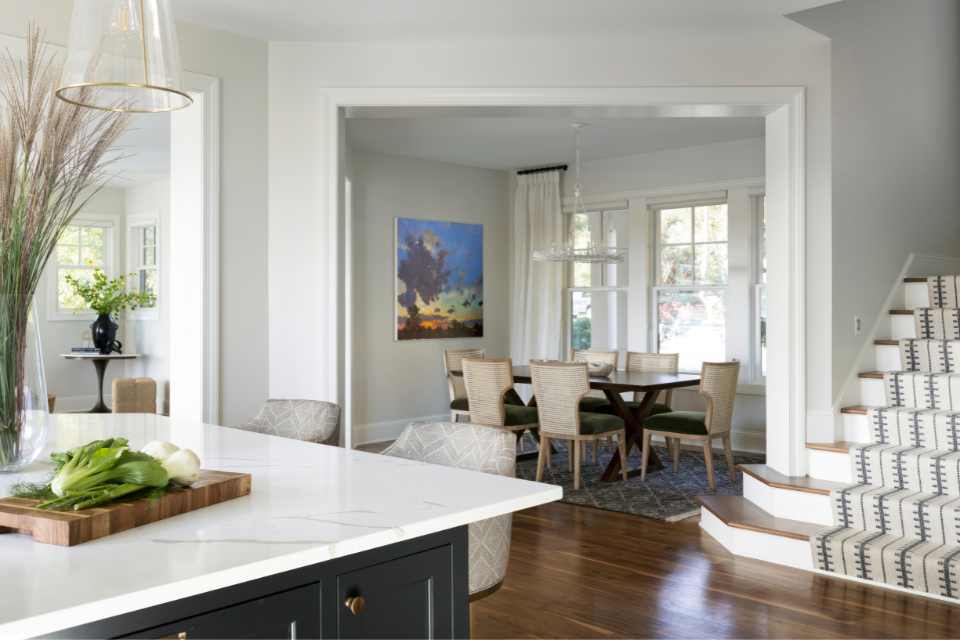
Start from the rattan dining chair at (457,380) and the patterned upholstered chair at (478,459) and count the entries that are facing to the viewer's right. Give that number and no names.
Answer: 1

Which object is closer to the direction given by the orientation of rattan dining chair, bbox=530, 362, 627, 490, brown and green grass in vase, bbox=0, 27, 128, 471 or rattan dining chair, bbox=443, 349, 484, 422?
the rattan dining chair

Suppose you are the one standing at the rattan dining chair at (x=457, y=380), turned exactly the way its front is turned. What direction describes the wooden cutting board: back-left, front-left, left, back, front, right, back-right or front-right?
right

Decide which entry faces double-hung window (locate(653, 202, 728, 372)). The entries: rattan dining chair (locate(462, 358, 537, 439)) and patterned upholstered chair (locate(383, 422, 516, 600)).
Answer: the rattan dining chair

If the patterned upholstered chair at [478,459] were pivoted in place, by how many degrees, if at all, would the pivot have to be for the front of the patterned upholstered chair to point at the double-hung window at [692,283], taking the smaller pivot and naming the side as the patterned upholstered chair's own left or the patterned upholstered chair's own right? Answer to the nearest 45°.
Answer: approximately 135° to the patterned upholstered chair's own right

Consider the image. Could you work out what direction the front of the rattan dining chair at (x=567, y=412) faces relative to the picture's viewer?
facing away from the viewer and to the right of the viewer

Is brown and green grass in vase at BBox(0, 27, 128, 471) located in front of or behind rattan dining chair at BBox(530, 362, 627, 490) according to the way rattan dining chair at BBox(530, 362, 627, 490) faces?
behind

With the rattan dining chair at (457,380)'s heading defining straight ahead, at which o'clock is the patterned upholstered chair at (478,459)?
The patterned upholstered chair is roughly at 3 o'clock from the rattan dining chair.

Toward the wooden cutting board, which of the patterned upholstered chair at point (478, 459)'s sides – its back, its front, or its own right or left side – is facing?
front

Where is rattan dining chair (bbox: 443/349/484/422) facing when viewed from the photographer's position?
facing to the right of the viewer
